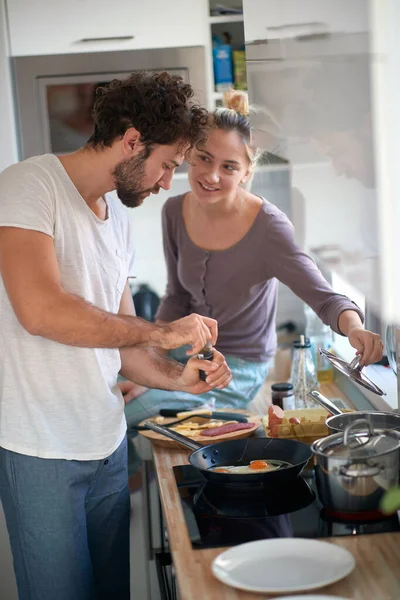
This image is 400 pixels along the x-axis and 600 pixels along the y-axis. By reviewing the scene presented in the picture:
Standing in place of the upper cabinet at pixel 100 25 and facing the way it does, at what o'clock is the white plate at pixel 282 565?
The white plate is roughly at 12 o'clock from the upper cabinet.

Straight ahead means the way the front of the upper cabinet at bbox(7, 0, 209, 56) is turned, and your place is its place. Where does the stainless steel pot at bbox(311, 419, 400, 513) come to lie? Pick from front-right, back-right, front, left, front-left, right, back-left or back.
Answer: front

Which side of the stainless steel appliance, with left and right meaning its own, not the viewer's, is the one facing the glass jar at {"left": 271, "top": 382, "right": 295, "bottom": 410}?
front

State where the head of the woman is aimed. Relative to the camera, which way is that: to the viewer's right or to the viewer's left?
to the viewer's left

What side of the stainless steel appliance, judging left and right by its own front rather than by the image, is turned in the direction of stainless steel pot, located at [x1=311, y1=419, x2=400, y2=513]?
front

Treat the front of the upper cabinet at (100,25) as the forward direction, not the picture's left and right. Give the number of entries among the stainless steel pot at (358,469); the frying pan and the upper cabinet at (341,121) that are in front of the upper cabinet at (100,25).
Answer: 3
